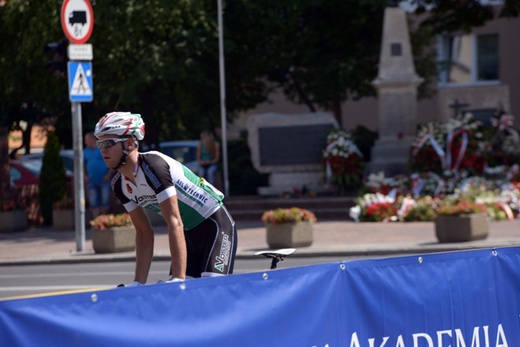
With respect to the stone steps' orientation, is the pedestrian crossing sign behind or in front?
in front

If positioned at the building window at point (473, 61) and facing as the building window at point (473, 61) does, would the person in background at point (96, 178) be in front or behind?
in front

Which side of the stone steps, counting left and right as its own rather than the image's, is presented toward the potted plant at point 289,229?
front

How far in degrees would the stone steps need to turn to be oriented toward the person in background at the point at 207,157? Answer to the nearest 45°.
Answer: approximately 90° to its right

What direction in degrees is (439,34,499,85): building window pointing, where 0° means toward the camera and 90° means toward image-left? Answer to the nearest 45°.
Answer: approximately 0°

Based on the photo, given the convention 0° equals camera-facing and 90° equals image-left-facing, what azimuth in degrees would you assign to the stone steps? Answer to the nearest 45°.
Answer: approximately 0°

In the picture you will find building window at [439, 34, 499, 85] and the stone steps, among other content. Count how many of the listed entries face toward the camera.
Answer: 2

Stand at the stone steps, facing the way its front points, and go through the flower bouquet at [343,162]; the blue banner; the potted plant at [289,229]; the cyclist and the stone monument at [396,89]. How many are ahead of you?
3

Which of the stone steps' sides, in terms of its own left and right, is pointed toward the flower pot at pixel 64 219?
right

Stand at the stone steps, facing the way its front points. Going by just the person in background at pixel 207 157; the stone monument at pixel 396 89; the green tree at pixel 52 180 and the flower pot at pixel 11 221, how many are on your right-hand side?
3

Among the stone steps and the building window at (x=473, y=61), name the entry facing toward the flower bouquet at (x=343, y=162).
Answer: the building window

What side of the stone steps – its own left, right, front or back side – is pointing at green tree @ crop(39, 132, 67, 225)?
right

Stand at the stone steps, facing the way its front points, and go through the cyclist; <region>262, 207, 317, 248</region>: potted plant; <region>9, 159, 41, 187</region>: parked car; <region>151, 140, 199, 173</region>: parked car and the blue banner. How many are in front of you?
3

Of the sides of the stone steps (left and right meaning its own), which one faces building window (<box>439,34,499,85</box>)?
back

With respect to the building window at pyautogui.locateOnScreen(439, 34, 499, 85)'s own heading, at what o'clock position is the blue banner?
The blue banner is roughly at 12 o'clock from the building window.
